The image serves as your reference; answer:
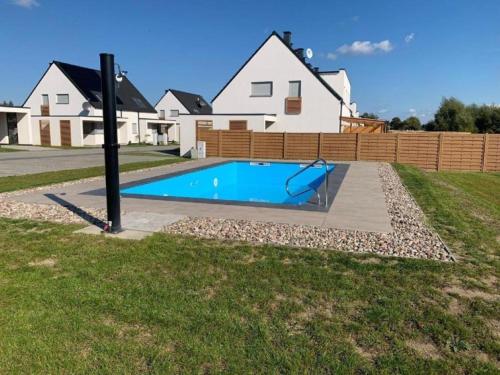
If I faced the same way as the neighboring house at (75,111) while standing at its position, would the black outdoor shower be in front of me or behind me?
in front

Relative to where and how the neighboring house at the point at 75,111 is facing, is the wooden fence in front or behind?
in front

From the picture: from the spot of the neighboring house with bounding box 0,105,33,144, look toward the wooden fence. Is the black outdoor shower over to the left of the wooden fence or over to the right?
right

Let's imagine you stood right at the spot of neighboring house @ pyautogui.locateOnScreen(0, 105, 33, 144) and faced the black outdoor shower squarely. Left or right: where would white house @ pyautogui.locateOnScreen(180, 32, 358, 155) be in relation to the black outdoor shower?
left
